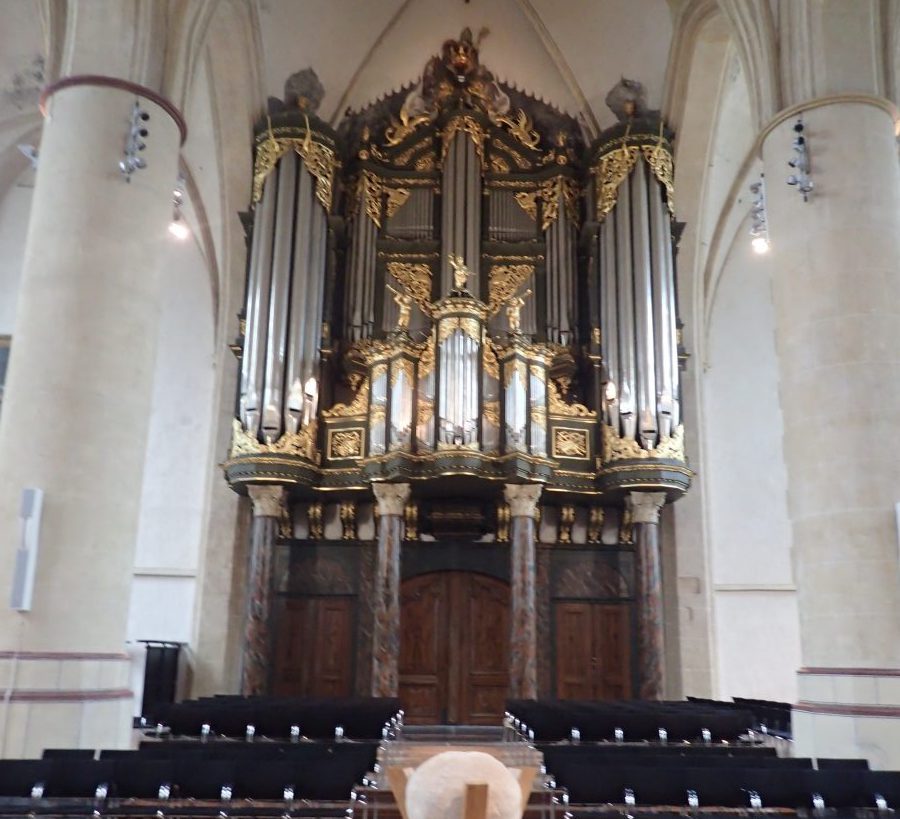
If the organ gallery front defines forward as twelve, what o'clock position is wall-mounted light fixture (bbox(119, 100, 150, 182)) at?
The wall-mounted light fixture is roughly at 1 o'clock from the organ gallery front.

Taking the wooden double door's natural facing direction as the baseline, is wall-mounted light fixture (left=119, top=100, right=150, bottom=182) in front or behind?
in front

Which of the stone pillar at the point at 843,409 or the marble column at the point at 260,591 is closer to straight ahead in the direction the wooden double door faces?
the stone pillar

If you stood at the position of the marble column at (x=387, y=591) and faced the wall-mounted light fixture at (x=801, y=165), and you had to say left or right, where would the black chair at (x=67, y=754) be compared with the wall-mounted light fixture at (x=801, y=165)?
right

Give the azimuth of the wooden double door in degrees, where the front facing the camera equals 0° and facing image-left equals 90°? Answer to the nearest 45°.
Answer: approximately 0°

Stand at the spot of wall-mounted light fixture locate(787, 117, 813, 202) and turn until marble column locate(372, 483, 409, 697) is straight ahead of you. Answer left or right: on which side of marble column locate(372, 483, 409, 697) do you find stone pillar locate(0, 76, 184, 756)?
left

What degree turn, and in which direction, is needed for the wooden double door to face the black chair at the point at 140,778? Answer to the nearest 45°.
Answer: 0° — it already faces it

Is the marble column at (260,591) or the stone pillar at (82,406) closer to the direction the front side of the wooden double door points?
the stone pillar

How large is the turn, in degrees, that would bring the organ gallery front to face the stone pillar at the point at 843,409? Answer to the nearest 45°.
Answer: approximately 45° to its left

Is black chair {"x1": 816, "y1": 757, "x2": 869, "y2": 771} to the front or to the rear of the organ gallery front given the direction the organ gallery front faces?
to the front

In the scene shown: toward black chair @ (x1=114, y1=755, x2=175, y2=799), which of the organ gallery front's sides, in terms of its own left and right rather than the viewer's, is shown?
front

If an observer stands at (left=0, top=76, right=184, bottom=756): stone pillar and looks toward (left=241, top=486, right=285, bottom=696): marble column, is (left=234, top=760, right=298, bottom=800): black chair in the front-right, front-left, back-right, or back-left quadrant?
back-right

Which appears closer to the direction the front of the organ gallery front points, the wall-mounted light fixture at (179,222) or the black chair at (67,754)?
the black chair

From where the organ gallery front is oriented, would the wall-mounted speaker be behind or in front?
in front

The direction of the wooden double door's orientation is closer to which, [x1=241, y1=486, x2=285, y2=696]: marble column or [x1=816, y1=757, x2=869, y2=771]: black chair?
the black chair

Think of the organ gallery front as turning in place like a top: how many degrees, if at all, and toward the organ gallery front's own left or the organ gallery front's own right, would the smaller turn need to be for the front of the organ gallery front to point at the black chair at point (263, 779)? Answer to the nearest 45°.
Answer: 0° — it already faces it

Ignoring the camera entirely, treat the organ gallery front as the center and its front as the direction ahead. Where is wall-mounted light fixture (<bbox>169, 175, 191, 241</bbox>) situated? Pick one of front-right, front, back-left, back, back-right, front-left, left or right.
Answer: right
